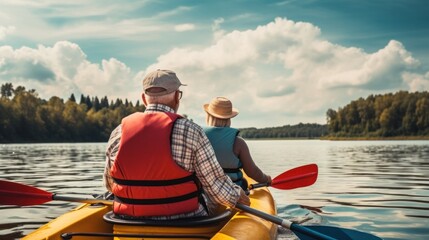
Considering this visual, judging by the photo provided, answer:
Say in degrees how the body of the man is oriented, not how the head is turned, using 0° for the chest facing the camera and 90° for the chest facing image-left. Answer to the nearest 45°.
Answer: approximately 225°

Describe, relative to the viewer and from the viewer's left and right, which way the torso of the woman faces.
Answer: facing away from the viewer and to the right of the viewer

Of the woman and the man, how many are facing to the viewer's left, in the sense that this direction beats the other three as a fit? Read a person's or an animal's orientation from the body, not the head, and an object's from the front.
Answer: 0

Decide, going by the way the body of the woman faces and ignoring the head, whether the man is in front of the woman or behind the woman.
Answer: behind

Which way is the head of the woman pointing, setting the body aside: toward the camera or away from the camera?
away from the camera

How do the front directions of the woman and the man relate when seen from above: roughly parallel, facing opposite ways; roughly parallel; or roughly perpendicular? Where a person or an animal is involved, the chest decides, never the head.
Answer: roughly parallel
